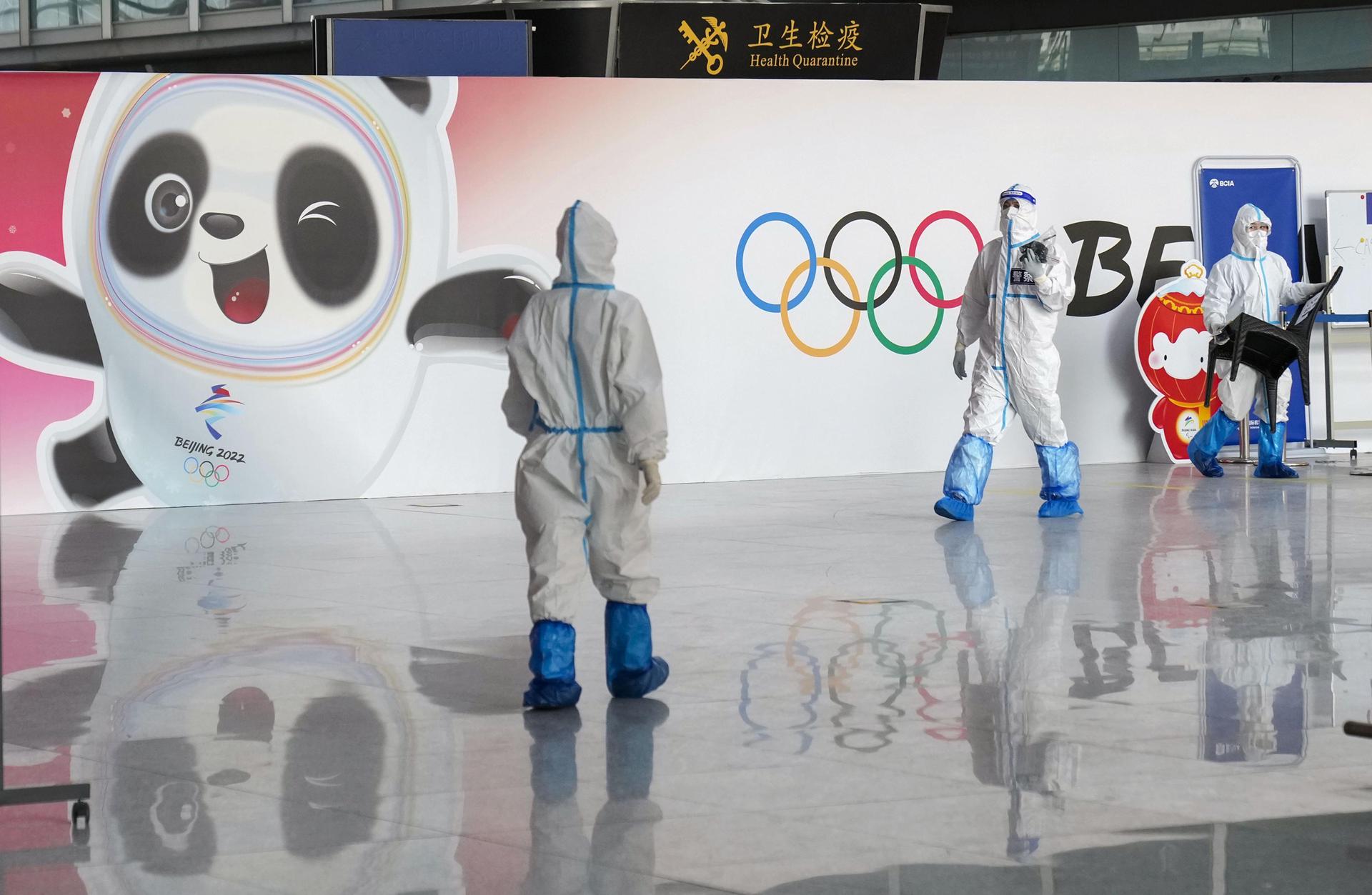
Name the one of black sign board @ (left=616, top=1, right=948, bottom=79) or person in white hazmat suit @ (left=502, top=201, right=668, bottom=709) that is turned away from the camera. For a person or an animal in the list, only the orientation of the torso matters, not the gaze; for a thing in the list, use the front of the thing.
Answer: the person in white hazmat suit

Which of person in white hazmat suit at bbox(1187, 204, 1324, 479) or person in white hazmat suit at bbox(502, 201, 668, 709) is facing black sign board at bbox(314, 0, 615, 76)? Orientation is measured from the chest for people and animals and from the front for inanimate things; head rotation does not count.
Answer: person in white hazmat suit at bbox(502, 201, 668, 709)

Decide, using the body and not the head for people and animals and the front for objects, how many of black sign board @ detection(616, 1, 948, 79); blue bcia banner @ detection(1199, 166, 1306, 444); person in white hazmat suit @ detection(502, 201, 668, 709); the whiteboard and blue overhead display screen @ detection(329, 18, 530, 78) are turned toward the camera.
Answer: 4

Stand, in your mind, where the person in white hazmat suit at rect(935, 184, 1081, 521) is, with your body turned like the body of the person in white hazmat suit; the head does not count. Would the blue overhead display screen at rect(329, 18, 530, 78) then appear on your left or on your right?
on your right

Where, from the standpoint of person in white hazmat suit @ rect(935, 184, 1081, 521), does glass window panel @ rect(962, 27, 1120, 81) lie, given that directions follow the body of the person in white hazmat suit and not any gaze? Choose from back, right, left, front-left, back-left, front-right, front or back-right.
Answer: back-right

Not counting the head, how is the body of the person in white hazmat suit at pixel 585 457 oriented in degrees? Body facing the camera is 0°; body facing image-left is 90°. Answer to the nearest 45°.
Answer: approximately 180°

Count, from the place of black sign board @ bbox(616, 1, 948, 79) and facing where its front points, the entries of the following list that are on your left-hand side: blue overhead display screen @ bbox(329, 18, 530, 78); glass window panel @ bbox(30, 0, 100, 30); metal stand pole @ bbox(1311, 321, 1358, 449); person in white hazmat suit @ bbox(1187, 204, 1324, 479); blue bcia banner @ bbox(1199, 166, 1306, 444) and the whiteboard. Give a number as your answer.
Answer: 4

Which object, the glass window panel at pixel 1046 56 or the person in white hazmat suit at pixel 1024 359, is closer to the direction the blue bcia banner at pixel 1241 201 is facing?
the person in white hazmat suit

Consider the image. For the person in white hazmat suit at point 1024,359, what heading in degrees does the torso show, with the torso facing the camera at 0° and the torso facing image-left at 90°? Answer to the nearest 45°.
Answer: approximately 45°
